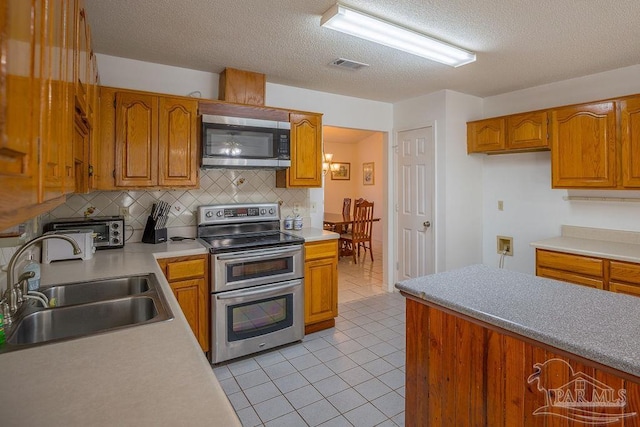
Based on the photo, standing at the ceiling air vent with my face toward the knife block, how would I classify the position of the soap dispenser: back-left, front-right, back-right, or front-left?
front-left

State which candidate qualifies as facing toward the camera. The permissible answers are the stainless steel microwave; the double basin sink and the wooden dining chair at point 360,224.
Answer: the stainless steel microwave

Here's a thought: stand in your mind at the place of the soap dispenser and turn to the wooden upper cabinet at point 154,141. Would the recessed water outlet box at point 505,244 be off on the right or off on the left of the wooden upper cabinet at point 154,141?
right

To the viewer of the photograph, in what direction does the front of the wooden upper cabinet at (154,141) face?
facing the viewer

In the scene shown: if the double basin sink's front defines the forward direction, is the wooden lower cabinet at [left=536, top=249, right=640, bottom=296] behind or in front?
in front

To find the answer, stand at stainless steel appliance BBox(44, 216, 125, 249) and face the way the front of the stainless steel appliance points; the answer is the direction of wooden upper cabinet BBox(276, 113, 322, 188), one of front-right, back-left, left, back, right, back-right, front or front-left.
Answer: left

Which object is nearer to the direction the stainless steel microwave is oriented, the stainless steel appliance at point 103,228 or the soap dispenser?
the soap dispenser

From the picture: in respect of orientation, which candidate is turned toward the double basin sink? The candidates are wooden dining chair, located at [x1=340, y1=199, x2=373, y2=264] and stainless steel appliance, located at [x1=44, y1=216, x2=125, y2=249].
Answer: the stainless steel appliance

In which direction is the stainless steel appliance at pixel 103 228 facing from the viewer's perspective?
toward the camera
